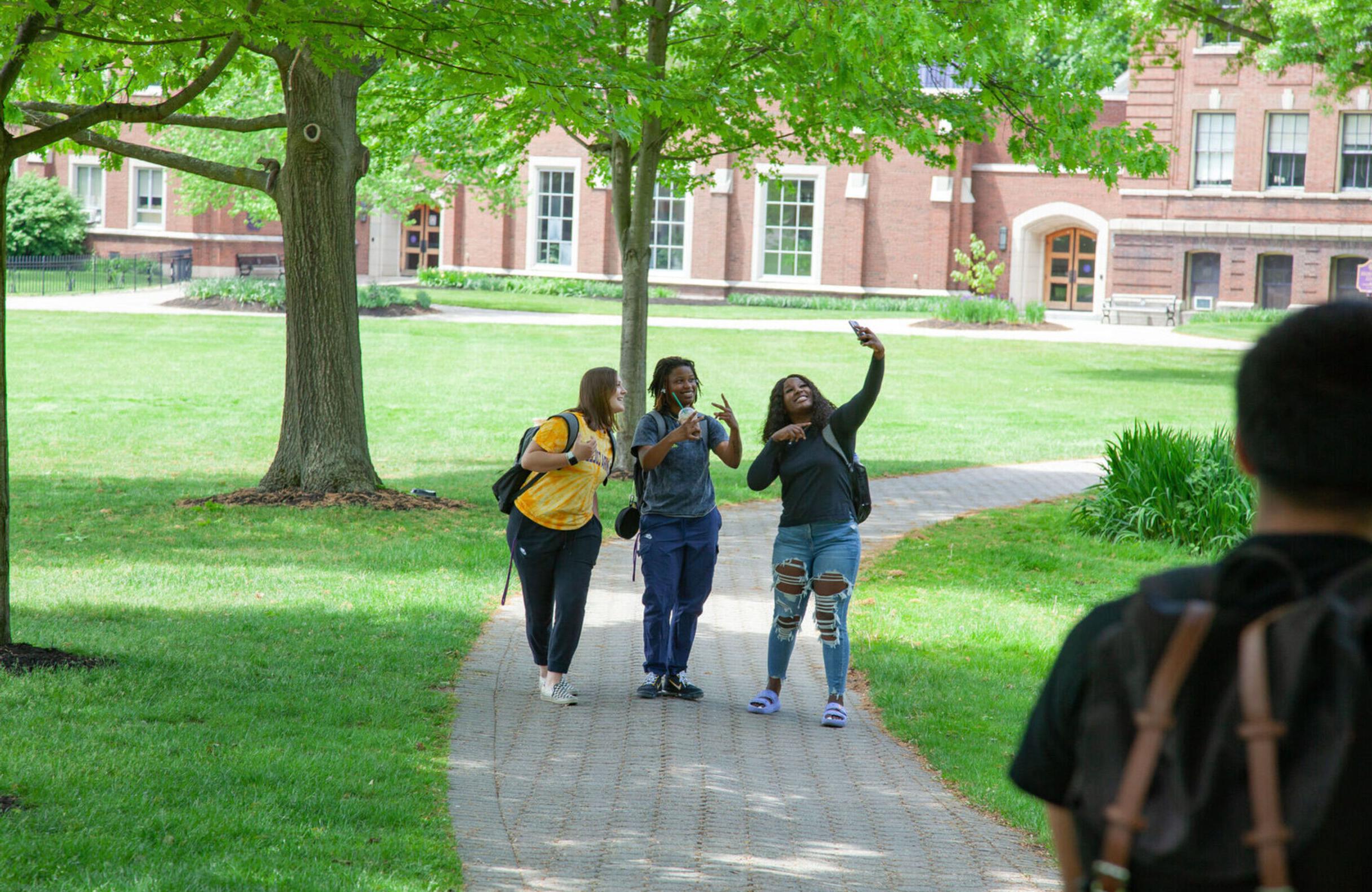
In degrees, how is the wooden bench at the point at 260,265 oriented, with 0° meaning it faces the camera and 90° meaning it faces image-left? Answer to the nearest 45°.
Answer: approximately 0°

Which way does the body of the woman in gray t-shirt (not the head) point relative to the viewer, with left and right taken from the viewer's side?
facing the viewer and to the right of the viewer

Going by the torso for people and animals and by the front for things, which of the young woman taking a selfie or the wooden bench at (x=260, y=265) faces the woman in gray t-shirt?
the wooden bench

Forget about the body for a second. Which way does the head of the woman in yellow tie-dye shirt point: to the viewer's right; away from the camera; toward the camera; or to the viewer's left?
to the viewer's right

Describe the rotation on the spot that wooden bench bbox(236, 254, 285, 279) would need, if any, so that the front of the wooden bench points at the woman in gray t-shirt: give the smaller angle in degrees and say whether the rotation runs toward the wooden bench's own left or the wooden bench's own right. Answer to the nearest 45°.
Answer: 0° — it already faces them

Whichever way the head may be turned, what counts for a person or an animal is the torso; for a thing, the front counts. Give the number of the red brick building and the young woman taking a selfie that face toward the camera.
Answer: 2

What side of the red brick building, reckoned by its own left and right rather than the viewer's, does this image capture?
front

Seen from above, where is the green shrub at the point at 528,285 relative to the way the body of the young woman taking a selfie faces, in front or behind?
behind

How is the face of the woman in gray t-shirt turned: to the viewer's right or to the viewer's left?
to the viewer's right

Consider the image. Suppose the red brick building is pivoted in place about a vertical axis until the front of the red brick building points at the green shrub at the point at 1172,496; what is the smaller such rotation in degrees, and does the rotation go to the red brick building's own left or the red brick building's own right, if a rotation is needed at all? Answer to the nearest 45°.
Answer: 0° — it already faces it

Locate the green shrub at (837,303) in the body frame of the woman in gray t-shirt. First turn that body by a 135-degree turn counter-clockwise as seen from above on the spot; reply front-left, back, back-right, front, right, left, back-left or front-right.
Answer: front

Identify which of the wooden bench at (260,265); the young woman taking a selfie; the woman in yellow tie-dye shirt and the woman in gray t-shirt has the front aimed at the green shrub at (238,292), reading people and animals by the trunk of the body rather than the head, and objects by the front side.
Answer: the wooden bench

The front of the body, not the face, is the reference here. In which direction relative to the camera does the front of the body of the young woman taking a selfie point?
toward the camera

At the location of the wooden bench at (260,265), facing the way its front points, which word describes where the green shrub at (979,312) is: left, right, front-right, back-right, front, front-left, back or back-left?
front-left
